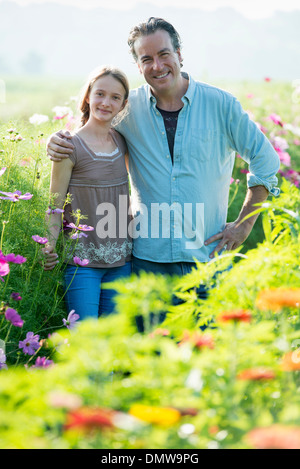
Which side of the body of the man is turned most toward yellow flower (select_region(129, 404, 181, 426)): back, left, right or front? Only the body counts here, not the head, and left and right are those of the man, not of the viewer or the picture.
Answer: front

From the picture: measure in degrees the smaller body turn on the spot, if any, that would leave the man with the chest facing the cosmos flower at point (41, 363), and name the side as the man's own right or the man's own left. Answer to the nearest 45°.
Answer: approximately 45° to the man's own right

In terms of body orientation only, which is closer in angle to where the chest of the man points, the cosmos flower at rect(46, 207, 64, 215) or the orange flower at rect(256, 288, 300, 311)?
the orange flower

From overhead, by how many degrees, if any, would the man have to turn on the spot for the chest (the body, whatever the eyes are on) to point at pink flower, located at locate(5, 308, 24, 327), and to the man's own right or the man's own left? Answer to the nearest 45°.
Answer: approximately 45° to the man's own right

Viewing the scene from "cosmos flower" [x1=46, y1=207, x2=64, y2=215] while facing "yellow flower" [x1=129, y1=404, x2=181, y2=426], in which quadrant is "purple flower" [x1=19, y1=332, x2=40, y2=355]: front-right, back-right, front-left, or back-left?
front-right

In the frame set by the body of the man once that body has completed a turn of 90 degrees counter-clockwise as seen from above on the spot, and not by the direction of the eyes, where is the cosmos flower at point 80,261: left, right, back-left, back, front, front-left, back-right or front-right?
back-right

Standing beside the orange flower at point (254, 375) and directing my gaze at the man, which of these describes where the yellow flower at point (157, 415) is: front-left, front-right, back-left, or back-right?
back-left

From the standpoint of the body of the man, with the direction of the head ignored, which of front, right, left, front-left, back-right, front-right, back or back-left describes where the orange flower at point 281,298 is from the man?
front

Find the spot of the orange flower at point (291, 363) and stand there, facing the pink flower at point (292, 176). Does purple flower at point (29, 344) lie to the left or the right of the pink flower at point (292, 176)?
left

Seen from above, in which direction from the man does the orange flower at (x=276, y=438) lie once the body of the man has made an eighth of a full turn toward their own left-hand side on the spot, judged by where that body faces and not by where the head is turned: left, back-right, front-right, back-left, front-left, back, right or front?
front-right

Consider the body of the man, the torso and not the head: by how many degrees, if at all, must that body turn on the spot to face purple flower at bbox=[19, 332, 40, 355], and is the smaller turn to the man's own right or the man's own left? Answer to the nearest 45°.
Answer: approximately 45° to the man's own right

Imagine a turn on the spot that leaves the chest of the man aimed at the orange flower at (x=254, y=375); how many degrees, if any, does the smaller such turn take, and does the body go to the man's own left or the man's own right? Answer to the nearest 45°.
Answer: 0° — they already face it

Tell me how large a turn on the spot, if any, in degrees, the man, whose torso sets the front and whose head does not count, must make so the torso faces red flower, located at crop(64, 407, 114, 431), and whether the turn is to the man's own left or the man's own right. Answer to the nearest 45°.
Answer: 0° — they already face it

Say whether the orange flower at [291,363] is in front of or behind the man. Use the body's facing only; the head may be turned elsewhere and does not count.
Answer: in front

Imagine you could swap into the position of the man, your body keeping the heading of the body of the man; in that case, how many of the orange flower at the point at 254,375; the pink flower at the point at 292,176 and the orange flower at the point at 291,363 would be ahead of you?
2

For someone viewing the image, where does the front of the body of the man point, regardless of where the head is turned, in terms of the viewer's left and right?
facing the viewer
